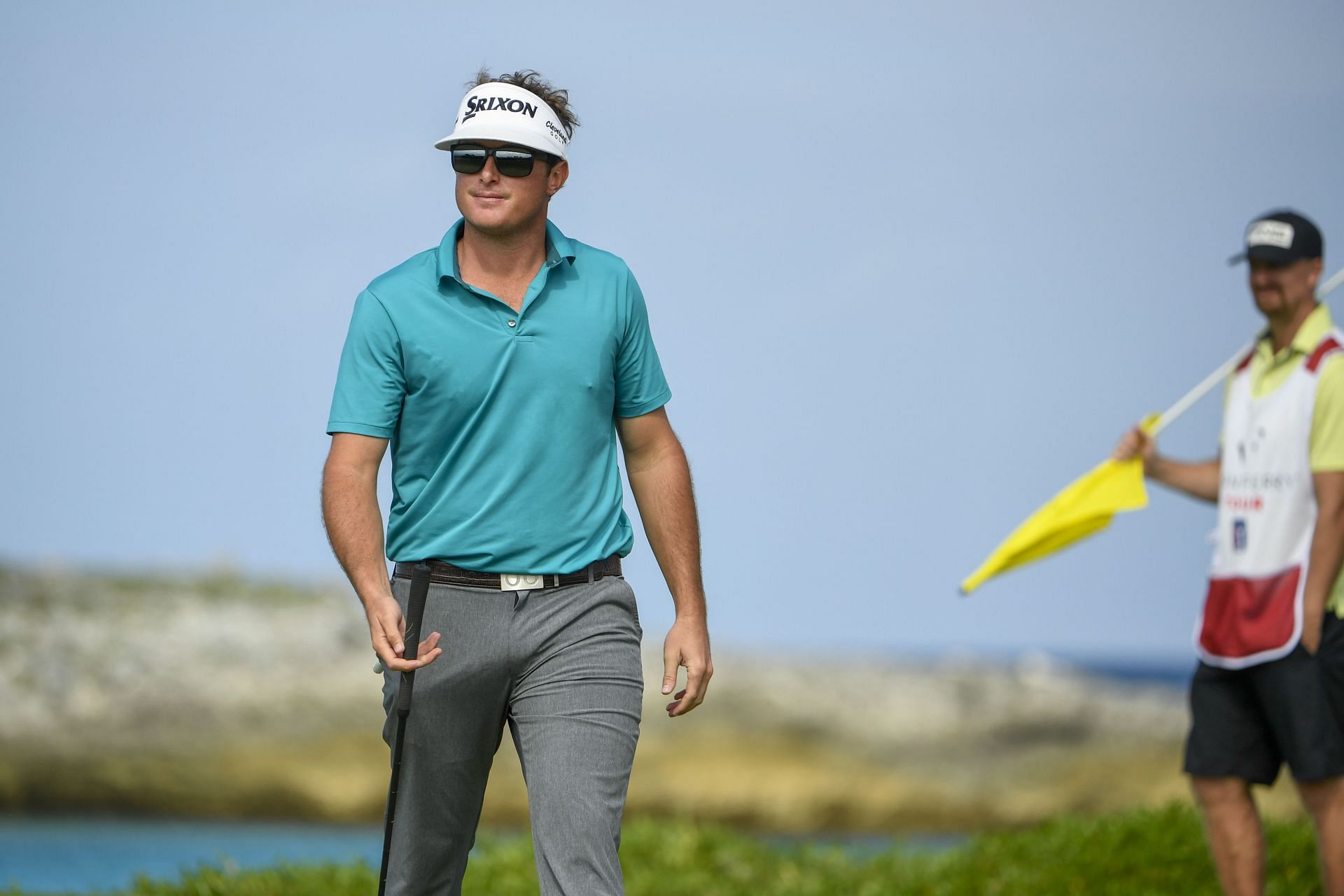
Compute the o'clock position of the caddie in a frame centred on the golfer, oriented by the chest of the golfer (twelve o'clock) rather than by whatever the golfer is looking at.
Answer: The caddie is roughly at 8 o'clock from the golfer.

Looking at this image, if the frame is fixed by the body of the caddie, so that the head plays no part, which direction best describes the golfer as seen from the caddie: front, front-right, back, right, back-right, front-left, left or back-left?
front

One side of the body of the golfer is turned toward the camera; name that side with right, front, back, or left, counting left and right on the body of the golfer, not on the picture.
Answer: front

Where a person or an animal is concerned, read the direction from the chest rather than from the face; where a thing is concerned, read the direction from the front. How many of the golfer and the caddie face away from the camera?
0

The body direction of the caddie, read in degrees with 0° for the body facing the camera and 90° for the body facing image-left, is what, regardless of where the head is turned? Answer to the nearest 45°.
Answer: approximately 45°
